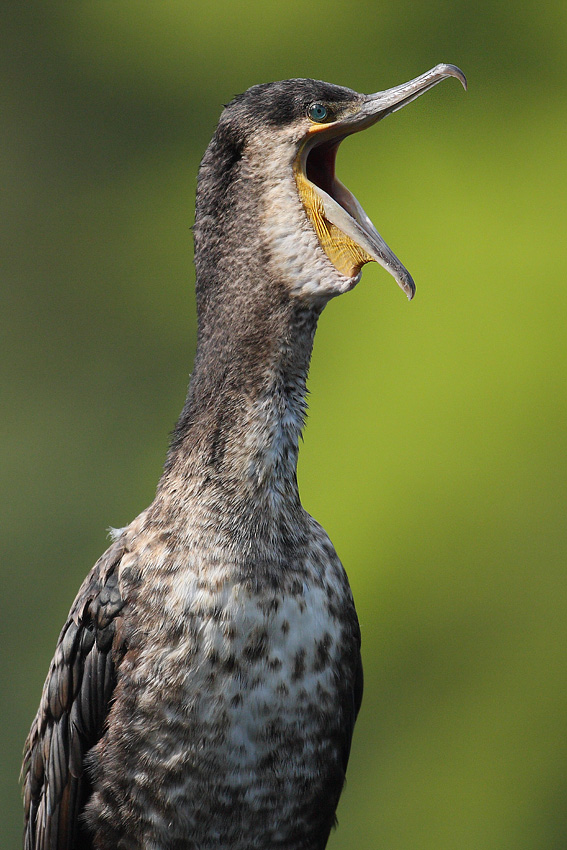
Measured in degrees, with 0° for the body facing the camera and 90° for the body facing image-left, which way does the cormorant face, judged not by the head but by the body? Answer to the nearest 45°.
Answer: approximately 315°
